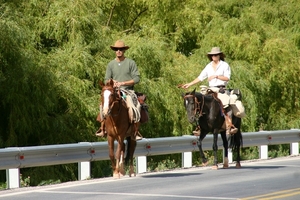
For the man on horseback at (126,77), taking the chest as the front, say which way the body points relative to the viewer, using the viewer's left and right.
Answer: facing the viewer

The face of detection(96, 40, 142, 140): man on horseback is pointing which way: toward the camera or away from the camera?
toward the camera

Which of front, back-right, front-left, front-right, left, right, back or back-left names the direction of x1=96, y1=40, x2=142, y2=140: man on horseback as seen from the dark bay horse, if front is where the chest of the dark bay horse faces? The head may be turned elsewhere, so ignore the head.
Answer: front

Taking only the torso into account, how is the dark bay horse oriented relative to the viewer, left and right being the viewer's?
facing the viewer and to the left of the viewer

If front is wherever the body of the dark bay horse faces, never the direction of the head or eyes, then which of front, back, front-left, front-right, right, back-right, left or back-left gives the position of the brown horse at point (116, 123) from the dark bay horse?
front

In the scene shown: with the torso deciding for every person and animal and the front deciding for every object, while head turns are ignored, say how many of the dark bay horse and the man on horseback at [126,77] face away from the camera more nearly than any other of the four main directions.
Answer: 0

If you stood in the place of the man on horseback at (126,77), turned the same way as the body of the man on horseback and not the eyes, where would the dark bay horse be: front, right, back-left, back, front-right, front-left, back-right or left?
back-left
